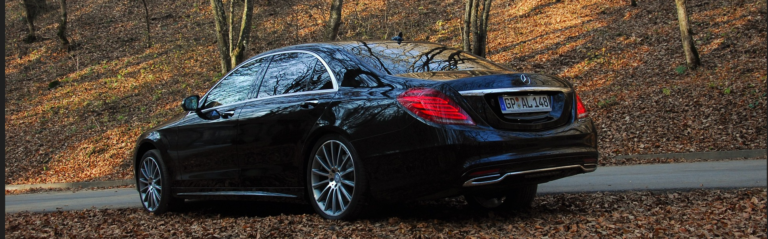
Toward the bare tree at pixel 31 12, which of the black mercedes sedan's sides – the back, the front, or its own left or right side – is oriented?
front

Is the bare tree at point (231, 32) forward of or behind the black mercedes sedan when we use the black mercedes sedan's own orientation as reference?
forward

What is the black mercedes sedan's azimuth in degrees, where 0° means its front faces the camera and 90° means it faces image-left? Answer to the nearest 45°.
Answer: approximately 135°

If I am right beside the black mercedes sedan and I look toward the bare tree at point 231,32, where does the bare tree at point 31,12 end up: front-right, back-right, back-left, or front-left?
front-left

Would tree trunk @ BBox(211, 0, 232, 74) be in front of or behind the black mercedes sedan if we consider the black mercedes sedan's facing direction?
in front
